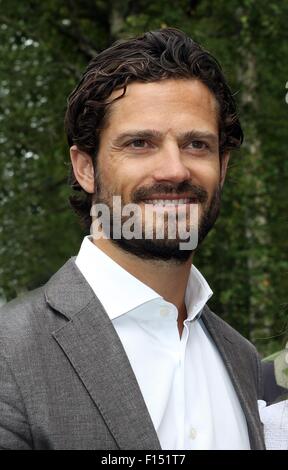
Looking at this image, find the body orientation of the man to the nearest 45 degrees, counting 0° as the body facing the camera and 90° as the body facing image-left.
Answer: approximately 315°
